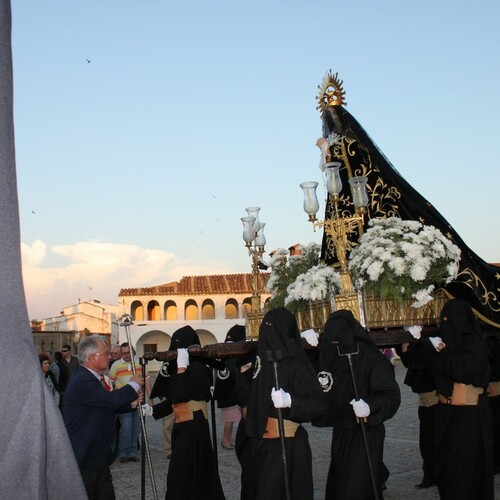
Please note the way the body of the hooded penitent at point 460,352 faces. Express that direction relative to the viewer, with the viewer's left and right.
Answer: facing to the left of the viewer

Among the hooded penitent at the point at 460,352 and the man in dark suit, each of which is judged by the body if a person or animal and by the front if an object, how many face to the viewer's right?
1

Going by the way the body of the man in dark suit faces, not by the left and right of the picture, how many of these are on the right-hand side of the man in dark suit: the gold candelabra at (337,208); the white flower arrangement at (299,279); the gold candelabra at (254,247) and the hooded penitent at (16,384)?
1

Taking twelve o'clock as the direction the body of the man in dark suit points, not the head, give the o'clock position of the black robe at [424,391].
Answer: The black robe is roughly at 11 o'clock from the man in dark suit.

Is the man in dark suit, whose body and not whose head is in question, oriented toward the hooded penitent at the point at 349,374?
yes

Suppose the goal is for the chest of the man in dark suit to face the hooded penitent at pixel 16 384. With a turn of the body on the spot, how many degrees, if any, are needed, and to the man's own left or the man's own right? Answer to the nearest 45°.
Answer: approximately 90° to the man's own right

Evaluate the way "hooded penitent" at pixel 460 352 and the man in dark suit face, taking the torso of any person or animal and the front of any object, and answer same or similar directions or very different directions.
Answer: very different directions

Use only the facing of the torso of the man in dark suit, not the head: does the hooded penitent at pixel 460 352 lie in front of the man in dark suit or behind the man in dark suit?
in front

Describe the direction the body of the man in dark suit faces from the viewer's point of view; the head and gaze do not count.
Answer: to the viewer's right

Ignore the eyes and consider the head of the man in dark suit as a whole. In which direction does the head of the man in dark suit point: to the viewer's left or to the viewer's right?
to the viewer's right

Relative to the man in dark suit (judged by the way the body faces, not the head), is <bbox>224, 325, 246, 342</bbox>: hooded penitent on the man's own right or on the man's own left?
on the man's own left
